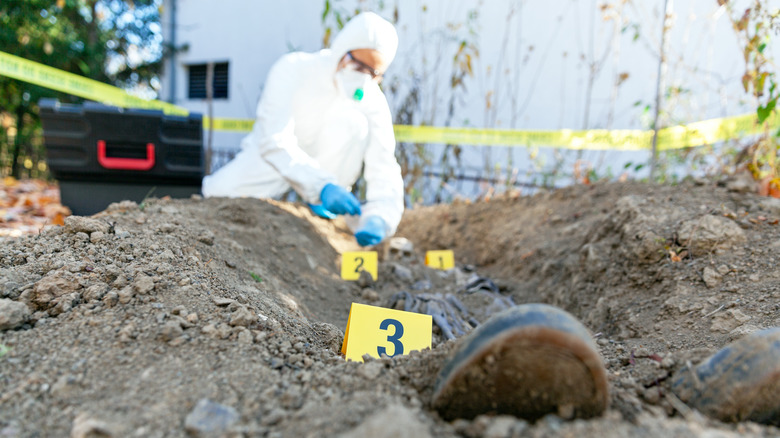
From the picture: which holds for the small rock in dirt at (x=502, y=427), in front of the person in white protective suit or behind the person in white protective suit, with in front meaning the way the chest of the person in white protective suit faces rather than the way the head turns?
in front

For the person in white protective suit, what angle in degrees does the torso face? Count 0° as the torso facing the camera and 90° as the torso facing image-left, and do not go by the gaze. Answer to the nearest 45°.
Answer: approximately 315°

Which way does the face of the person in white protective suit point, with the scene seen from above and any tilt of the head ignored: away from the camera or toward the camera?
toward the camera

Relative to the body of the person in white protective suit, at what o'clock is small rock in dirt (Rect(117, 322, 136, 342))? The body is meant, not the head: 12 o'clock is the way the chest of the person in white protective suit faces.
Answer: The small rock in dirt is roughly at 2 o'clock from the person in white protective suit.

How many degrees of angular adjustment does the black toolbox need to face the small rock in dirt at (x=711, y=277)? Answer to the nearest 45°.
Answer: approximately 45° to its left

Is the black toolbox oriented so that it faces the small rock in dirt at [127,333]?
yes

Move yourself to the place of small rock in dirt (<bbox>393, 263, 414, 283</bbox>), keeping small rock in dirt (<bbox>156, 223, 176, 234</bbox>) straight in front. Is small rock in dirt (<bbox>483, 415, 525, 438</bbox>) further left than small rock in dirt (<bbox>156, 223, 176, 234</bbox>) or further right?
left

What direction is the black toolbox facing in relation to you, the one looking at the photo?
facing the viewer

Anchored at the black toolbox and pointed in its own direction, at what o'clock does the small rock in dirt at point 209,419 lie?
The small rock in dirt is roughly at 12 o'clock from the black toolbox.

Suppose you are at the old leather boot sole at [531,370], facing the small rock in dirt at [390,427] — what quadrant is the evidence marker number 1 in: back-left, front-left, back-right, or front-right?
back-right

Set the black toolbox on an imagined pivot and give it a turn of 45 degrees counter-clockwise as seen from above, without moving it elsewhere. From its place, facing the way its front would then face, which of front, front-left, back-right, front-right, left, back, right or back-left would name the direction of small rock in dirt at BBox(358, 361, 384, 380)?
front-right

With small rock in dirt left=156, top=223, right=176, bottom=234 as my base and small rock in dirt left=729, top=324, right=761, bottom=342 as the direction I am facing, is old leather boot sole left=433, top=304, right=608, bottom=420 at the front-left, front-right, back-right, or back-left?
front-right

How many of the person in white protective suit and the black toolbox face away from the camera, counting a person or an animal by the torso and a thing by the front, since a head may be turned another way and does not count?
0

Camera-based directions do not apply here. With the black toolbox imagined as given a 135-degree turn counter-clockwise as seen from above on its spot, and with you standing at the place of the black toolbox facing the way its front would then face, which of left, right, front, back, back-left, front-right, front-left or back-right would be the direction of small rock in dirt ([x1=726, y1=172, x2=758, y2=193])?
right
